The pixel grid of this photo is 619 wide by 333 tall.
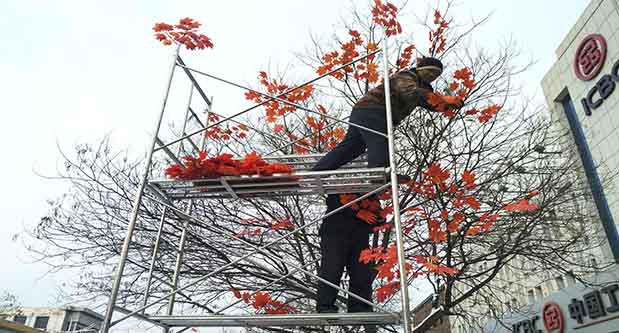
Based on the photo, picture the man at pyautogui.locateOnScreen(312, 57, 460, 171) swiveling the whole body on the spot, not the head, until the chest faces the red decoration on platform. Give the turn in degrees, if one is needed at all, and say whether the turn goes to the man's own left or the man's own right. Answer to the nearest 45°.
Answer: approximately 135° to the man's own right

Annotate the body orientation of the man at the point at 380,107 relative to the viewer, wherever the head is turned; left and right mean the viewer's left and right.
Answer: facing to the right of the viewer
